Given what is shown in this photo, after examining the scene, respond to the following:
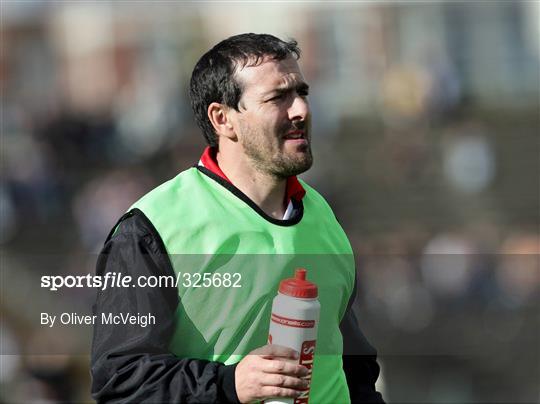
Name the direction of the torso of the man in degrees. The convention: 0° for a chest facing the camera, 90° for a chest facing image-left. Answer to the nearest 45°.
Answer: approximately 315°
